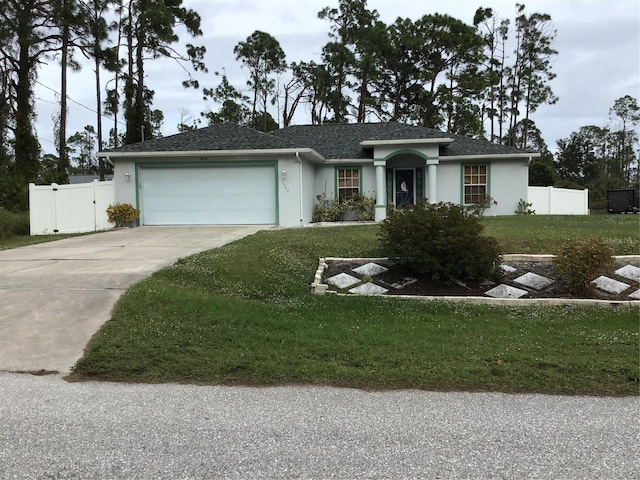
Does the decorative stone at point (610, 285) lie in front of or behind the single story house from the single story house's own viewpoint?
in front

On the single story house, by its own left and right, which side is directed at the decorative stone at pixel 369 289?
front

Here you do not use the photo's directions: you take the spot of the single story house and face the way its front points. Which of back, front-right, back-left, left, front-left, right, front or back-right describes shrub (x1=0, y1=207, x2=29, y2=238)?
right

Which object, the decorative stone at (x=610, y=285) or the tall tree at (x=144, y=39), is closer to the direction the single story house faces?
the decorative stone

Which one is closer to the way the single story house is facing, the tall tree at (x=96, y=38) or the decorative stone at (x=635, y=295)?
the decorative stone

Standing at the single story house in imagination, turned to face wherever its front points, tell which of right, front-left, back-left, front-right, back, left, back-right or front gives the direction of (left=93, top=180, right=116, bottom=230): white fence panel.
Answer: right

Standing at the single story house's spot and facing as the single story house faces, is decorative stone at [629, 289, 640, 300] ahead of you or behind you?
ahead

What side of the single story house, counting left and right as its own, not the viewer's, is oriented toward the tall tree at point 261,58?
back

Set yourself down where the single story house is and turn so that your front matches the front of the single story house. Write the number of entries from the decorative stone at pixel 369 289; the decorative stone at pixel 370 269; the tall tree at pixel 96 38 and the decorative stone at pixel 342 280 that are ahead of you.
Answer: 3

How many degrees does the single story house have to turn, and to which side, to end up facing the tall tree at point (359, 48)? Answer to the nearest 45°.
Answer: approximately 180°

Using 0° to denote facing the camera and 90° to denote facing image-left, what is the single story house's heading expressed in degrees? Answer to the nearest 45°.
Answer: approximately 0°

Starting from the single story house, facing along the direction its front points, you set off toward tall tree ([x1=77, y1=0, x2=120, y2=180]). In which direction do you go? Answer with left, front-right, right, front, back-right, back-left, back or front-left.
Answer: back-right

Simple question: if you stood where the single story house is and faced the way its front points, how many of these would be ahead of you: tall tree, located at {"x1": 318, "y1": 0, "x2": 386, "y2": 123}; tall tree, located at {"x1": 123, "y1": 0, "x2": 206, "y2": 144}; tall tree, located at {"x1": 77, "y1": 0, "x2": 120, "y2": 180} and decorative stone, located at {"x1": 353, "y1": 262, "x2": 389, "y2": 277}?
1
